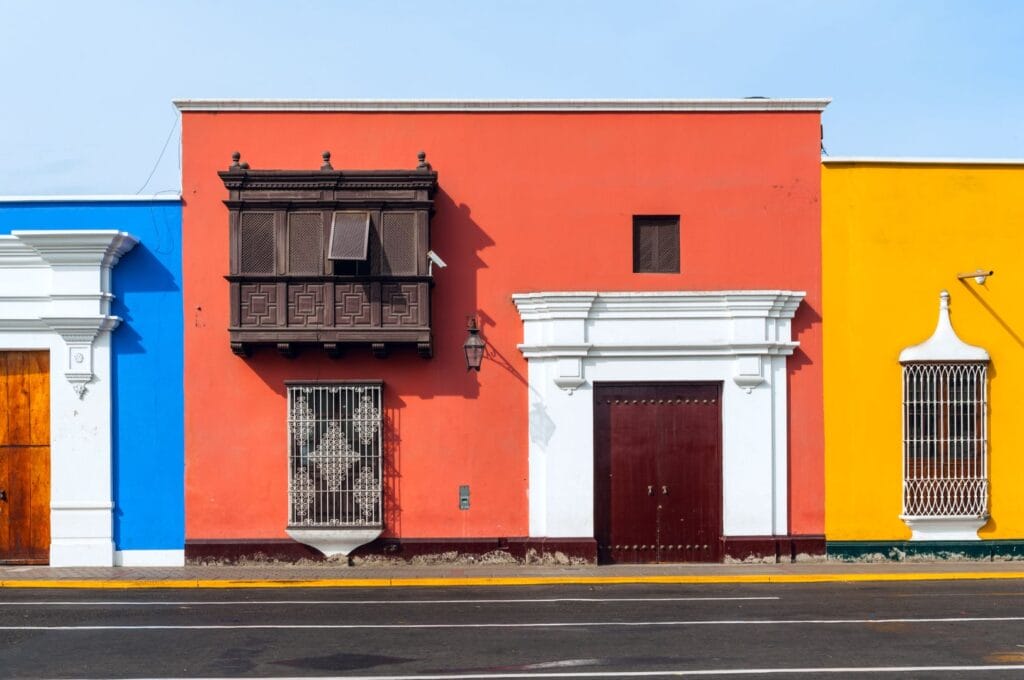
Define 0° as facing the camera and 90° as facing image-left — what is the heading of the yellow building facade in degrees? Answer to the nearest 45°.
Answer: approximately 0°

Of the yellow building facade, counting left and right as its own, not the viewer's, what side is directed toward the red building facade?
right

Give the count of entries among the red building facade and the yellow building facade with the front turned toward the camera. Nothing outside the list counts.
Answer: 2

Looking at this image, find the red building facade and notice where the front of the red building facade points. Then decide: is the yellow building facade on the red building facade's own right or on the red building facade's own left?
on the red building facade's own left

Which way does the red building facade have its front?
toward the camera

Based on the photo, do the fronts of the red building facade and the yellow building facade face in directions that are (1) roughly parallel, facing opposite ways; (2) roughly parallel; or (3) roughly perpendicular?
roughly parallel
